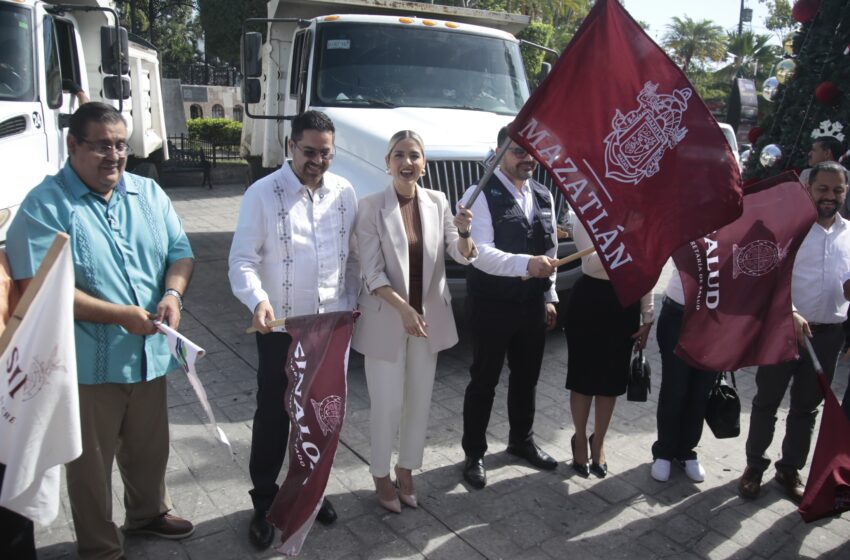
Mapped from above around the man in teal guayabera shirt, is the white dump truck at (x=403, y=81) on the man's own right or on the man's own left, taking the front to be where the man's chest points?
on the man's own left

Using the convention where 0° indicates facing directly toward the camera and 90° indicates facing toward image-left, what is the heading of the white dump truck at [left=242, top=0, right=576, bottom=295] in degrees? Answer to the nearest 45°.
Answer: approximately 315°

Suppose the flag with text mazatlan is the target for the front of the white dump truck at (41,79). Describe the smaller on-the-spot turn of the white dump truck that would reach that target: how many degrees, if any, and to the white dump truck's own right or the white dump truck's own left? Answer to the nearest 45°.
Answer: approximately 90° to the white dump truck's own left

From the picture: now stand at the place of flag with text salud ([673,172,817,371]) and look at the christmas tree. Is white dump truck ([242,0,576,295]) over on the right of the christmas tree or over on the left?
left

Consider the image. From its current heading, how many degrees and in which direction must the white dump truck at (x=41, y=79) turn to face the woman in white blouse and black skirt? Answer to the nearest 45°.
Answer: approximately 90° to its left

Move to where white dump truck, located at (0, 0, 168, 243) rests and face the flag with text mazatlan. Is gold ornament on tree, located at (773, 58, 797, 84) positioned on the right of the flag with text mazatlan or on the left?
left

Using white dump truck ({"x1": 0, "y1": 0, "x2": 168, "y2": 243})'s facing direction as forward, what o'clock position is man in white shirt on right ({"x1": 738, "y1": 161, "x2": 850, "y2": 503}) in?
The man in white shirt on right is roughly at 9 o'clock from the white dump truck.

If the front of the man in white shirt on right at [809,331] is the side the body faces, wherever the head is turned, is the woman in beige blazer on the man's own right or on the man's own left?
on the man's own right

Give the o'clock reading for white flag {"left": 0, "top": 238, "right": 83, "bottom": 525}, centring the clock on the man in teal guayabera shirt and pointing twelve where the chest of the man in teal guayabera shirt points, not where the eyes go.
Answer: The white flag is roughly at 2 o'clock from the man in teal guayabera shirt.

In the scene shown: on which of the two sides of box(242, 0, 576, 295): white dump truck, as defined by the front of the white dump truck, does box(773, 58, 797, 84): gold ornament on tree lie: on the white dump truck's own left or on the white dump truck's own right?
on the white dump truck's own left

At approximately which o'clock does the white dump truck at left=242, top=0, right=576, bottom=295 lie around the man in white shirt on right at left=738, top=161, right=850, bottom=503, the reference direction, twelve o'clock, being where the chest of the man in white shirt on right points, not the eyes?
The white dump truck is roughly at 4 o'clock from the man in white shirt on right.

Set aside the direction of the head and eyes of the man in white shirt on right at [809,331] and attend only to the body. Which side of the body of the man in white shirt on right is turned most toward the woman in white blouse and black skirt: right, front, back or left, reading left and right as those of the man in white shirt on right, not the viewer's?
right
